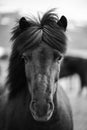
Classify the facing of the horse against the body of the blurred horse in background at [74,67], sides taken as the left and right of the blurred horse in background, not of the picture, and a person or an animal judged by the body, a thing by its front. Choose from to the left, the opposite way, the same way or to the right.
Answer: to the left

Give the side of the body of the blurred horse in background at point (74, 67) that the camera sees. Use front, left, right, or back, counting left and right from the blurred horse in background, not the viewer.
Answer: left

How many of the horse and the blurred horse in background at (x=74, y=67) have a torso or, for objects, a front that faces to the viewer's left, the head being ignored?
1

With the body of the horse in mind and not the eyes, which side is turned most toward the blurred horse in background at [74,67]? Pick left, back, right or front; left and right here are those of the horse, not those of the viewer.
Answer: back

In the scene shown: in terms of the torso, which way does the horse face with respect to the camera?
toward the camera

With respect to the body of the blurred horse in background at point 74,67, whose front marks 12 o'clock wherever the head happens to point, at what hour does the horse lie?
The horse is roughly at 9 o'clock from the blurred horse in background.
